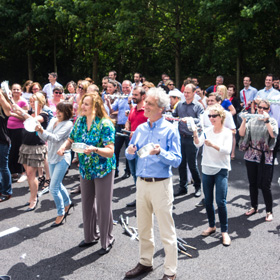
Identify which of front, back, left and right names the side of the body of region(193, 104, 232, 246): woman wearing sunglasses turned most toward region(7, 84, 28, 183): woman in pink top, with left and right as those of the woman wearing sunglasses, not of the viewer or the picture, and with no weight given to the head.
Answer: right

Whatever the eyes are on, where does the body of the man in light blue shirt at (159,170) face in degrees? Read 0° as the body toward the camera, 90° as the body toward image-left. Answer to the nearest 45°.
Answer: approximately 45°

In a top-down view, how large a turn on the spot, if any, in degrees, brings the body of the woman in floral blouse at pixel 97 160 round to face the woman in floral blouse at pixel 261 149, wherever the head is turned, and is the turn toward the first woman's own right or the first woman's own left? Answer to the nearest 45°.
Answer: approximately 135° to the first woman's own left

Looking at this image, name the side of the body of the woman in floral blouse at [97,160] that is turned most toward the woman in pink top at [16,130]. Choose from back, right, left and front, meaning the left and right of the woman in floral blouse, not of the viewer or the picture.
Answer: right

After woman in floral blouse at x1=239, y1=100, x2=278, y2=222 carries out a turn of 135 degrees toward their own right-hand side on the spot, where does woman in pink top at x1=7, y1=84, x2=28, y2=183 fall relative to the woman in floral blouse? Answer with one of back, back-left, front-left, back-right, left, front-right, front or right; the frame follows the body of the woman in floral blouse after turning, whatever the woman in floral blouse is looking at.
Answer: front-left

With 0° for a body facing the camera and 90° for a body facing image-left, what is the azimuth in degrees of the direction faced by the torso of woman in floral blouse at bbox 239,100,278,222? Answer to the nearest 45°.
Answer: approximately 0°

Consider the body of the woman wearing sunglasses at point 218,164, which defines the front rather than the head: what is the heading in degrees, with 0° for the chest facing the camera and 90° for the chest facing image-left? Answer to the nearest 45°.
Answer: approximately 45°

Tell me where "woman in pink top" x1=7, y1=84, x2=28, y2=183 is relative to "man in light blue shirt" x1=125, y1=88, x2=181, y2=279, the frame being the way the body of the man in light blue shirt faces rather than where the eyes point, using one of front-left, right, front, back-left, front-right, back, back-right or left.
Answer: right

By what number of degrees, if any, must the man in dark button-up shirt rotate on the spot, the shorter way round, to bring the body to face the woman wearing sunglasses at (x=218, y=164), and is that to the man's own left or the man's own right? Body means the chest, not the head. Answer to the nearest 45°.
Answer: approximately 45° to the man's own left
